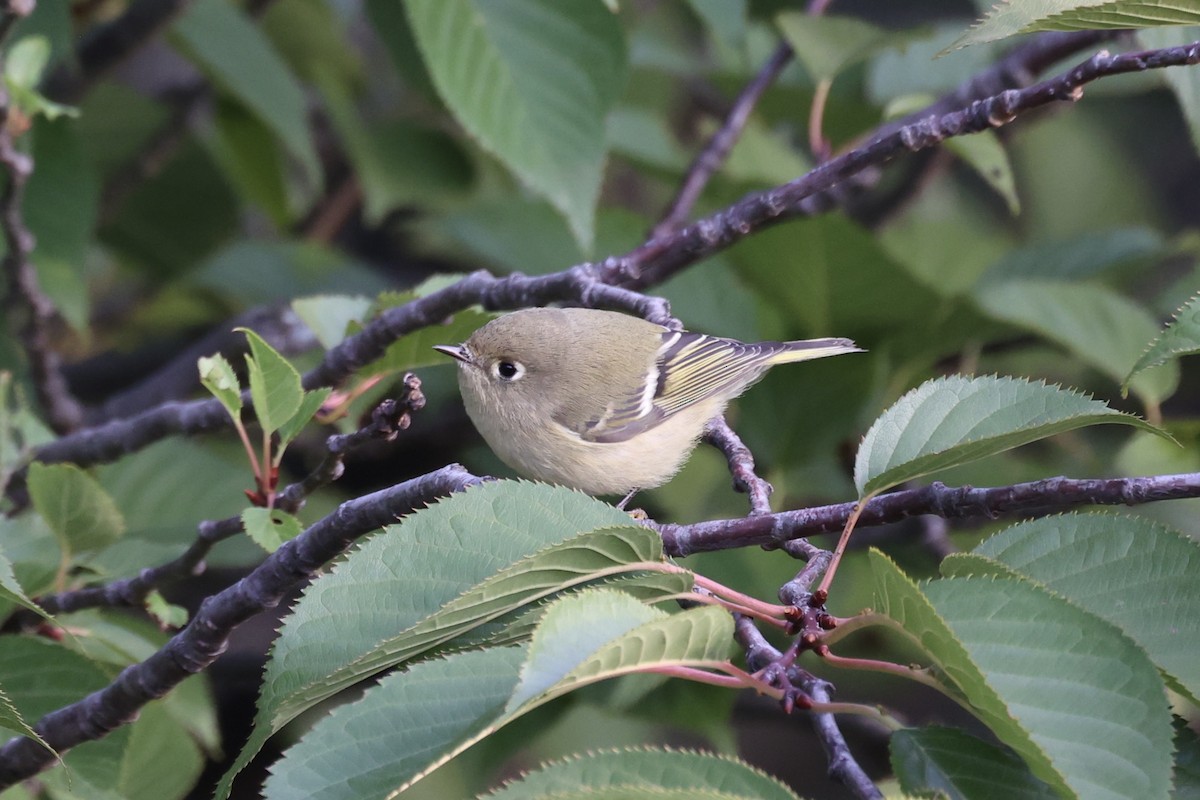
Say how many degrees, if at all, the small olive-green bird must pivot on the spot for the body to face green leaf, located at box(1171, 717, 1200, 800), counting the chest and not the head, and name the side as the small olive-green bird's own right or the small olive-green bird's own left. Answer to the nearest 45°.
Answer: approximately 135° to the small olive-green bird's own left

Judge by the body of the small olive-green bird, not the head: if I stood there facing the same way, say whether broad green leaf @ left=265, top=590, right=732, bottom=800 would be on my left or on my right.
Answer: on my left

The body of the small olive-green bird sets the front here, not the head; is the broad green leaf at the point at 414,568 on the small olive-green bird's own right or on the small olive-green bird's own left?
on the small olive-green bird's own left

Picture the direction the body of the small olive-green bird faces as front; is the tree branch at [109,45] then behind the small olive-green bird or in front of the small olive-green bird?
in front

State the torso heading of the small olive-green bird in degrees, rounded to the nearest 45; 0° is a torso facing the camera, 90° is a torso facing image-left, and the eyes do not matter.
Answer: approximately 90°
